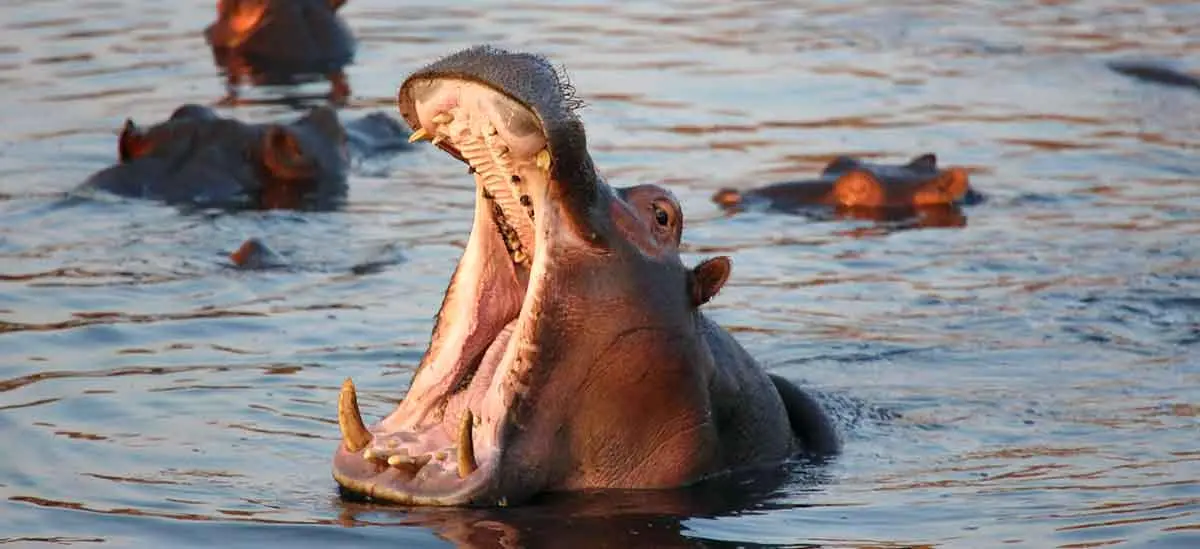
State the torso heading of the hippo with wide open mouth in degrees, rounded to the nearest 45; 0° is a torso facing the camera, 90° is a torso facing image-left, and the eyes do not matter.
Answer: approximately 45°

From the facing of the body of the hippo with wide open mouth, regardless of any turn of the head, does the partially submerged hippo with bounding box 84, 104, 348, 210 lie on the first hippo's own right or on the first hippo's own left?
on the first hippo's own right

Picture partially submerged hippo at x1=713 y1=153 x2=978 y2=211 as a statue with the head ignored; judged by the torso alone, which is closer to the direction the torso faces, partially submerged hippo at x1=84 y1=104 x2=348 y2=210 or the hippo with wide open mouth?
the partially submerged hippo

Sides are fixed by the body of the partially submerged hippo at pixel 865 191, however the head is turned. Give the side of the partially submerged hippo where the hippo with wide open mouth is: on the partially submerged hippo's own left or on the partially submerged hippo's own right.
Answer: on the partially submerged hippo's own left

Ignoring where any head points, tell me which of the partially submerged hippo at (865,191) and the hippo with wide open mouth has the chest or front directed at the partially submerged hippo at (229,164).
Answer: the partially submerged hippo at (865,191)

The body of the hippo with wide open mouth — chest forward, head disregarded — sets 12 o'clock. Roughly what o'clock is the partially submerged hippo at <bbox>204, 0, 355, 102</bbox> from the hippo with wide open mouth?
The partially submerged hippo is roughly at 4 o'clock from the hippo with wide open mouth.

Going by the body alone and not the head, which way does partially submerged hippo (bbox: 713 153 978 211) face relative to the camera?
to the viewer's left

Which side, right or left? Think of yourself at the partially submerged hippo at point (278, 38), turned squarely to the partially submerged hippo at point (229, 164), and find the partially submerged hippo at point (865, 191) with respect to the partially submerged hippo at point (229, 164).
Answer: left

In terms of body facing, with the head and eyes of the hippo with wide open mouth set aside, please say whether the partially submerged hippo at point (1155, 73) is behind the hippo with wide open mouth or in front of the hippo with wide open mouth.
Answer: behind
